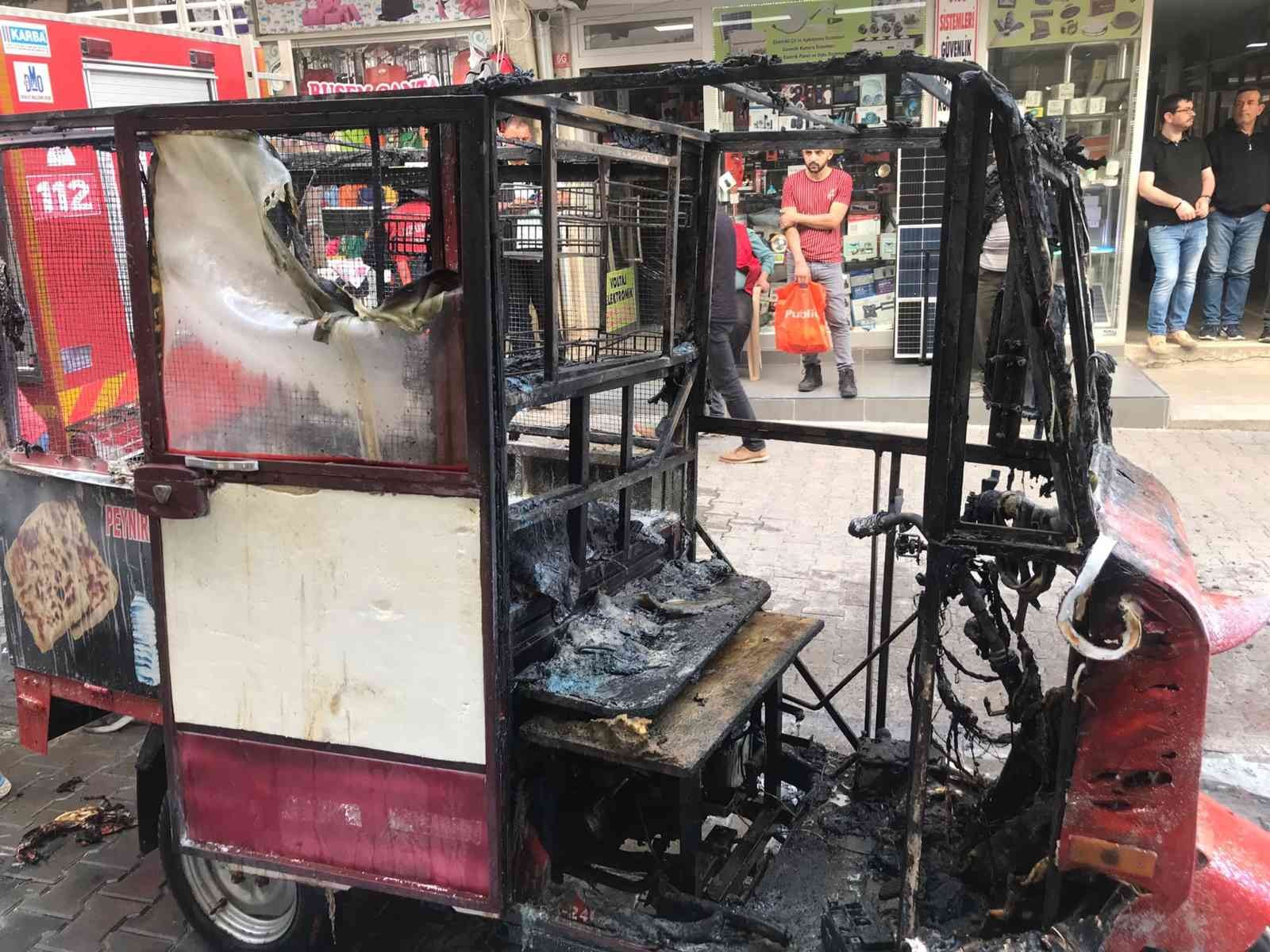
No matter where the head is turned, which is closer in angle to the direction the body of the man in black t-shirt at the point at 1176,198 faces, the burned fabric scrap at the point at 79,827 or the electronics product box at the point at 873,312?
the burned fabric scrap

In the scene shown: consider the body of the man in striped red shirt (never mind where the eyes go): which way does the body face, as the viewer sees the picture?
toward the camera

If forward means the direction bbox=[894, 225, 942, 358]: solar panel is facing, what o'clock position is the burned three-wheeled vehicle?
The burned three-wheeled vehicle is roughly at 12 o'clock from the solar panel.

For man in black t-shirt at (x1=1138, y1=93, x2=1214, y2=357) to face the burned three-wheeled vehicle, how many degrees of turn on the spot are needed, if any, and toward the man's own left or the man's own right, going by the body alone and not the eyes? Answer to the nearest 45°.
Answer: approximately 45° to the man's own right

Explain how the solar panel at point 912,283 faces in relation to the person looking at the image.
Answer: facing the viewer

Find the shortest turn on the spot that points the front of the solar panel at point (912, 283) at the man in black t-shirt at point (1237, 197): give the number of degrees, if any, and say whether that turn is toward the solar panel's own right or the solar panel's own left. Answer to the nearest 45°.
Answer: approximately 90° to the solar panel's own left

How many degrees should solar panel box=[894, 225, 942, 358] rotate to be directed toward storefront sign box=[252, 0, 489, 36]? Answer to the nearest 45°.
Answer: approximately 90° to its right

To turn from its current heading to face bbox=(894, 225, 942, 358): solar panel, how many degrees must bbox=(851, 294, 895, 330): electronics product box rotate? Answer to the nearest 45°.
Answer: approximately 45° to its left

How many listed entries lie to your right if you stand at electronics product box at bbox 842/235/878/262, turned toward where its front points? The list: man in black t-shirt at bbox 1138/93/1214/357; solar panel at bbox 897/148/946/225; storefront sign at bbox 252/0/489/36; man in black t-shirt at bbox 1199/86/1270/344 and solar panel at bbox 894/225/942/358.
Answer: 1

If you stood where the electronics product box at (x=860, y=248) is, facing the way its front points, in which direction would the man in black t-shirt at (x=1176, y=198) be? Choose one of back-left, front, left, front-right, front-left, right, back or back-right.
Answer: left

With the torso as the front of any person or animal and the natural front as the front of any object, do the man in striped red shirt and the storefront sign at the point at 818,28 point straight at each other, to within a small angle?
no

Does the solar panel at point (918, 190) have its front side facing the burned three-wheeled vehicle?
yes

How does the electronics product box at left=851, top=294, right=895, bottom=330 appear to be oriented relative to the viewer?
toward the camera

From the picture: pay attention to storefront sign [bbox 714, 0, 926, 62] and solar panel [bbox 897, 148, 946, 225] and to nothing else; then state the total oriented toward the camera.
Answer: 2

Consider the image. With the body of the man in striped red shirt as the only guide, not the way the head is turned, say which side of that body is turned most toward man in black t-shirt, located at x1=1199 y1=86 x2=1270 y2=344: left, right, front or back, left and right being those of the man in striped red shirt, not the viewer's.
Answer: left

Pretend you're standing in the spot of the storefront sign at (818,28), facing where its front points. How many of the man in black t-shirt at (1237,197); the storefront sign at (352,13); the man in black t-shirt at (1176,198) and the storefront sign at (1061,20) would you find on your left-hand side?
3

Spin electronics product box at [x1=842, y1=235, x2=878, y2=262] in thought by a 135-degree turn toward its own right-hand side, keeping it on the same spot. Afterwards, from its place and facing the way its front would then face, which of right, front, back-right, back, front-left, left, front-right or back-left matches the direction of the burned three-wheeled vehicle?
back-left

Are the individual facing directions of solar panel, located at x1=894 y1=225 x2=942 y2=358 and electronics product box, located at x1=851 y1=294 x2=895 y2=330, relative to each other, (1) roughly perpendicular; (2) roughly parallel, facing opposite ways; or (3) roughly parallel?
roughly parallel

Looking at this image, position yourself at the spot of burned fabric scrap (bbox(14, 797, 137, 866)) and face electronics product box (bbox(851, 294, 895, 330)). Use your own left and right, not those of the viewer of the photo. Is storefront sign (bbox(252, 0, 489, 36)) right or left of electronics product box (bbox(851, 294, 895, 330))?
left

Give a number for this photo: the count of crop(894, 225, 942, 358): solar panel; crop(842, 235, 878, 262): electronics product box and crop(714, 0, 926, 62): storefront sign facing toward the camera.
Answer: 3

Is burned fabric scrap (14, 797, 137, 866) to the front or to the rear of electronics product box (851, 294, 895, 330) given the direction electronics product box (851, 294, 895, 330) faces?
to the front
